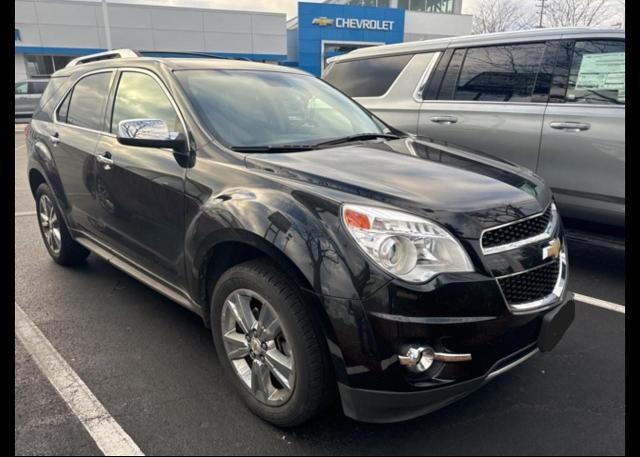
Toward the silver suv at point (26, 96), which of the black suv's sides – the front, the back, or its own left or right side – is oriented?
back

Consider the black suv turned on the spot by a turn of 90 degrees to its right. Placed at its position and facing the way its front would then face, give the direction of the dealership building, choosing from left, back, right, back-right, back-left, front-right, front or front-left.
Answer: back-right

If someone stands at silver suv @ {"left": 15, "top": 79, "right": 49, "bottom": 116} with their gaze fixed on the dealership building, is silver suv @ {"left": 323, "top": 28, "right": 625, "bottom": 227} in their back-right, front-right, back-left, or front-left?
back-right

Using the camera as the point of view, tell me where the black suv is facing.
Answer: facing the viewer and to the right of the viewer

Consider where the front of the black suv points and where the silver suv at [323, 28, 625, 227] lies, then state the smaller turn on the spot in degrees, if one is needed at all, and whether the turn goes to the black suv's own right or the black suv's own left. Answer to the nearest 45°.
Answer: approximately 90° to the black suv's own left

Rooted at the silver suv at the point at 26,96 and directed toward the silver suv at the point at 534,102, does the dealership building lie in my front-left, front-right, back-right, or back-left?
back-left
